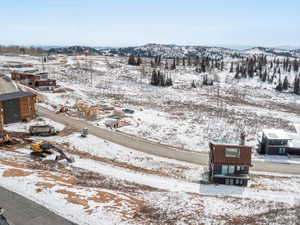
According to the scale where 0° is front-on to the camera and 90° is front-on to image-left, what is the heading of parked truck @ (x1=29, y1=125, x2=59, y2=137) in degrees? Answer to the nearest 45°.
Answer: approximately 270°

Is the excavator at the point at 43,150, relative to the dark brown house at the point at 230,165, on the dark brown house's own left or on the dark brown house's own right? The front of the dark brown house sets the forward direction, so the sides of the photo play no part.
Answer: on the dark brown house's own right

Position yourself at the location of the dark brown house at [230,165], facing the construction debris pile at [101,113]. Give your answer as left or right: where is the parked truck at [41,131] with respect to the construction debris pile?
left

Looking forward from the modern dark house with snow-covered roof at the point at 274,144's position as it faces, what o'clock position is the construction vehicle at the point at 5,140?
The construction vehicle is roughly at 2 o'clock from the modern dark house with snow-covered roof.

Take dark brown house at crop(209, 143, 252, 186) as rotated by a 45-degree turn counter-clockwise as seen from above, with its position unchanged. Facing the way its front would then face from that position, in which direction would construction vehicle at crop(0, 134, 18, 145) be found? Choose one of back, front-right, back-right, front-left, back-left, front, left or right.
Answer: back-right

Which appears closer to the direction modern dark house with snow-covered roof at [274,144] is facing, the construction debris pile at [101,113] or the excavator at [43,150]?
the excavator

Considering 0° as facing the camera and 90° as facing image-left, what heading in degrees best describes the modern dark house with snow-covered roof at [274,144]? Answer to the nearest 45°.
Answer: approximately 0°

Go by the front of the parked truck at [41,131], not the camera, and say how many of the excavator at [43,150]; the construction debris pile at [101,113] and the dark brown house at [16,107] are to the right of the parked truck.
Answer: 1

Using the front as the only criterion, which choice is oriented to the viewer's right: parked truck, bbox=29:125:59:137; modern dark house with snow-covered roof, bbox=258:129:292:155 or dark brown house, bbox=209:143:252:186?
the parked truck

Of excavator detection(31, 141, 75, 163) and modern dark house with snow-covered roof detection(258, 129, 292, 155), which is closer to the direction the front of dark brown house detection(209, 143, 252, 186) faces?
the excavator
